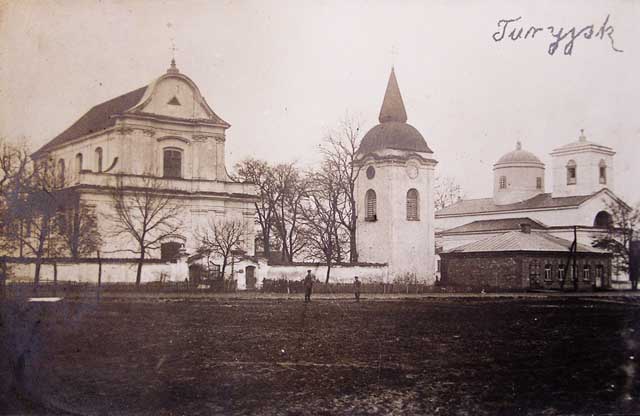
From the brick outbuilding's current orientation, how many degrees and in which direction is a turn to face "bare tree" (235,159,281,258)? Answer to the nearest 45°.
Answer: approximately 90° to its right

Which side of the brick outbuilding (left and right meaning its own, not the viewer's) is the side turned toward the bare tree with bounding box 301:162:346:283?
right

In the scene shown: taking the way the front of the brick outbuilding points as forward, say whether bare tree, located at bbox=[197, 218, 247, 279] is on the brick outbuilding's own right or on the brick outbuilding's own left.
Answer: on the brick outbuilding's own right

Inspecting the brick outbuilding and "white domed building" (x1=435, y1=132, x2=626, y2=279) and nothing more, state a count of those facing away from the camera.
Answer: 0

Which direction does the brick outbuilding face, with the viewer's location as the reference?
facing the viewer and to the right of the viewer

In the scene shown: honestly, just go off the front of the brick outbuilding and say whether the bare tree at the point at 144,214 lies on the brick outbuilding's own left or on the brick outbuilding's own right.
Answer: on the brick outbuilding's own right
